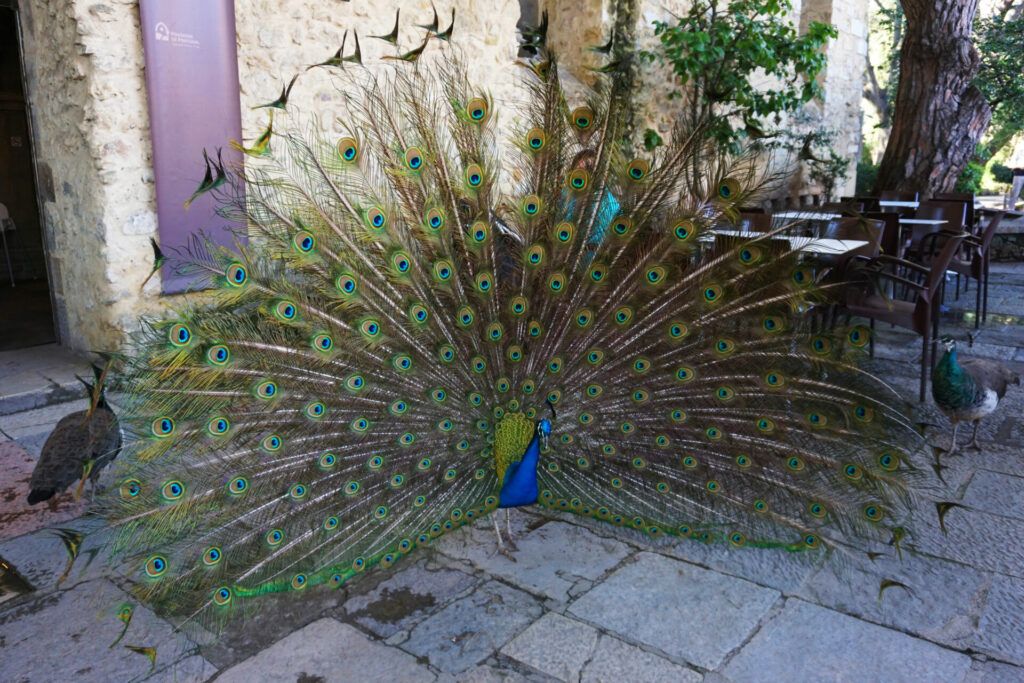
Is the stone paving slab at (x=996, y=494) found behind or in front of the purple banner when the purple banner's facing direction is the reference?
in front

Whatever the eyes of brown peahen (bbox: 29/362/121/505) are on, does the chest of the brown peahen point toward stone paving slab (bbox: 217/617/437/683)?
no

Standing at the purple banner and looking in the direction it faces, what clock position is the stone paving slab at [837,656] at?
The stone paving slab is roughly at 11 o'clock from the purple banner.

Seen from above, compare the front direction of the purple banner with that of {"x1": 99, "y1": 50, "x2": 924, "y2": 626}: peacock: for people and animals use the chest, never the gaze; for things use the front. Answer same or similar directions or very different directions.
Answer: same or similar directions

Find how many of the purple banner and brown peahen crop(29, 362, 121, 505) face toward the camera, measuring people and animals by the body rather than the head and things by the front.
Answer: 1

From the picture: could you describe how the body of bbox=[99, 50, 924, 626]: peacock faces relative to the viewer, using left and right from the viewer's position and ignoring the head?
facing the viewer and to the right of the viewer

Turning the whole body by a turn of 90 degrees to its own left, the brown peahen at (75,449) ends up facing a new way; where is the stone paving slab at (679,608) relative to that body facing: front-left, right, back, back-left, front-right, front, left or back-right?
back

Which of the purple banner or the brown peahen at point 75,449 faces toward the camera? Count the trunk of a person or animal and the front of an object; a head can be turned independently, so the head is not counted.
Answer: the purple banner

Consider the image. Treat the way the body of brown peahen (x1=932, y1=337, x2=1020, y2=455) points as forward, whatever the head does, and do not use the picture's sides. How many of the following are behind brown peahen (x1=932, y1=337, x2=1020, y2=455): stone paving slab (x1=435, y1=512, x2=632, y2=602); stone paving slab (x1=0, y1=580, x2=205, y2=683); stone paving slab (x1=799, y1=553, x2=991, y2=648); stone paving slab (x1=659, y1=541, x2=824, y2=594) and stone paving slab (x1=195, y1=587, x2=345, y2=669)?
0

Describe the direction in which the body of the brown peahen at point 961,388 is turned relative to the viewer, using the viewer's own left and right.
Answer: facing the viewer and to the left of the viewer

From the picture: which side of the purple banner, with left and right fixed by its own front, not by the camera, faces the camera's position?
front

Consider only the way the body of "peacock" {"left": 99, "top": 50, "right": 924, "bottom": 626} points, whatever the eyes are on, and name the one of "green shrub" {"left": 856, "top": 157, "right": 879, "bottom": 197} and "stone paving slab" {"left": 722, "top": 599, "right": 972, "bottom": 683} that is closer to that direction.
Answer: the stone paving slab

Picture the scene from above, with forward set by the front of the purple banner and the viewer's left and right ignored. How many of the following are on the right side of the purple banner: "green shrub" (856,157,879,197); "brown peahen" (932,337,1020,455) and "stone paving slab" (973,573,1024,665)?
0

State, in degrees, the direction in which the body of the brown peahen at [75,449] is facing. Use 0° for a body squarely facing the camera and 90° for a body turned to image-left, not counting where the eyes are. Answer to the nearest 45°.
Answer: approximately 225°

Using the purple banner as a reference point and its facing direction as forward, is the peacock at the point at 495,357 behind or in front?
in front

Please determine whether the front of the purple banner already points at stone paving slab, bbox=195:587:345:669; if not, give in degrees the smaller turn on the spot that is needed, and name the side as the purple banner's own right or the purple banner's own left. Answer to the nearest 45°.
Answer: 0° — it already faces it

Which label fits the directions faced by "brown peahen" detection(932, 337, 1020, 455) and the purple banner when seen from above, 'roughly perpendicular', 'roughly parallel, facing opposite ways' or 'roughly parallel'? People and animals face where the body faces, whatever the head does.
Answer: roughly perpendicular

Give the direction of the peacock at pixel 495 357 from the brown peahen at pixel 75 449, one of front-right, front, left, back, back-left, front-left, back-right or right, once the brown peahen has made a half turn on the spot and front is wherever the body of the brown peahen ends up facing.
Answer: left

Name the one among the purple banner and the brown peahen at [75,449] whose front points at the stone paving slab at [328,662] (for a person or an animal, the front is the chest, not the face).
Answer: the purple banner
